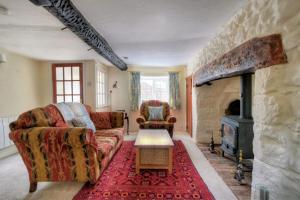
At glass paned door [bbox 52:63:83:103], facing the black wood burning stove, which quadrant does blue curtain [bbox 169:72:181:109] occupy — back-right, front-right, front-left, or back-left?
front-left

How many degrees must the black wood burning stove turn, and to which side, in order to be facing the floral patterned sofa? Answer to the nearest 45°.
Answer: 0° — it already faces it

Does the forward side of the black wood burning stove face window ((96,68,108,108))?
no

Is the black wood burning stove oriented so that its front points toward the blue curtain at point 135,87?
no

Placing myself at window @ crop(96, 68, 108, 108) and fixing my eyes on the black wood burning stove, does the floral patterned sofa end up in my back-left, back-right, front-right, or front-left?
front-right

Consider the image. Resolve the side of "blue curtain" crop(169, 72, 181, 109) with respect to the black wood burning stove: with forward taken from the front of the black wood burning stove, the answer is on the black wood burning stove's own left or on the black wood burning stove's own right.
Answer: on the black wood burning stove's own right

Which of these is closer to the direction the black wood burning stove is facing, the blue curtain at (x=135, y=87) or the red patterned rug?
the red patterned rug

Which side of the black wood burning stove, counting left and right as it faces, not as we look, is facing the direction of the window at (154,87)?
right

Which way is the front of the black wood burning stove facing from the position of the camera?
facing the viewer and to the left of the viewer

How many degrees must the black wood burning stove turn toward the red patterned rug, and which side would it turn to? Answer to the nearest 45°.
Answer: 0° — it already faces it

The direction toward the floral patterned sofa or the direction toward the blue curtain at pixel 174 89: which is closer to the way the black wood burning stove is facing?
the floral patterned sofa
